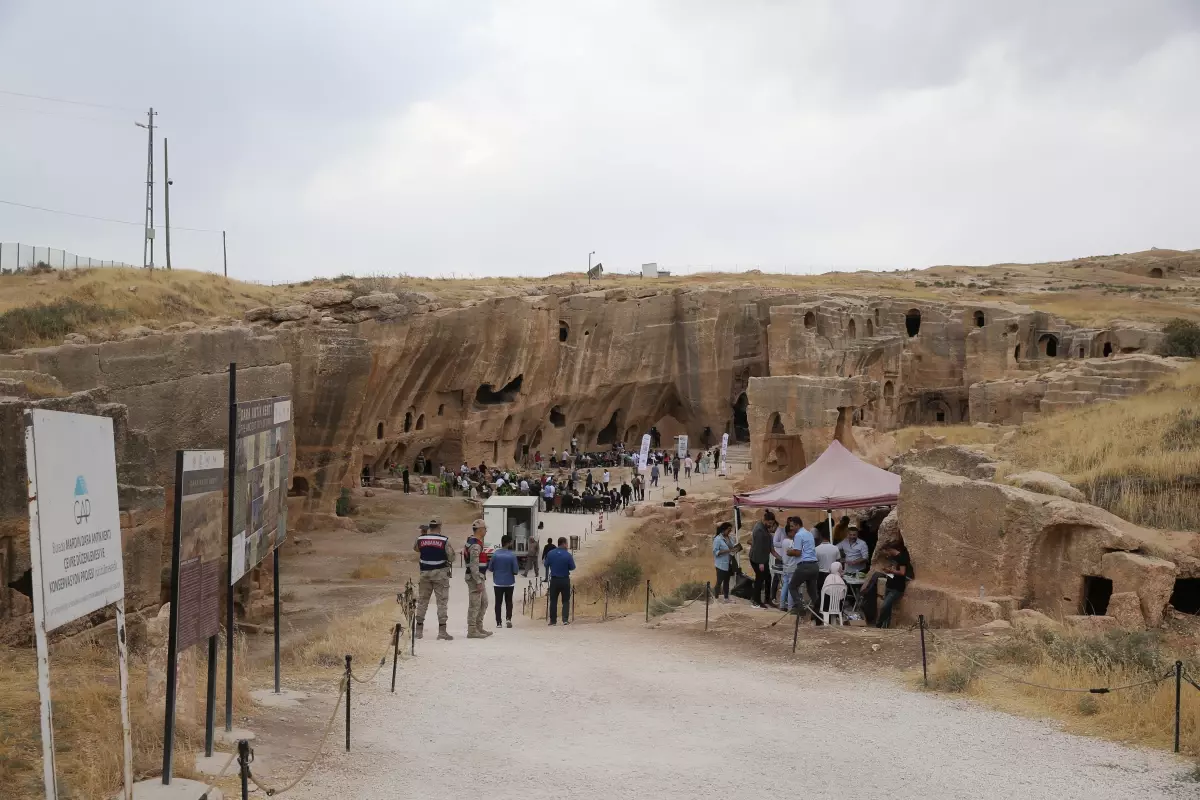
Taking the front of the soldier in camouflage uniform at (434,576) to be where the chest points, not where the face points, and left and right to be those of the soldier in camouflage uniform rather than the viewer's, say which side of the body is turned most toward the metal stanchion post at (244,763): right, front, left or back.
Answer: back

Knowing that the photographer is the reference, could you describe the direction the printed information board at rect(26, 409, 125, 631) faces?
facing the viewer and to the right of the viewer

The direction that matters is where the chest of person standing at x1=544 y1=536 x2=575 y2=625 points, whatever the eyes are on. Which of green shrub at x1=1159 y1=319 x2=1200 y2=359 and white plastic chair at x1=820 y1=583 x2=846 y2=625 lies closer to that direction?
the green shrub

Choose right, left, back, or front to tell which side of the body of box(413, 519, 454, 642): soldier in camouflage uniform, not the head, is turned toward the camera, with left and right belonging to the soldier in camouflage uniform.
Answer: back

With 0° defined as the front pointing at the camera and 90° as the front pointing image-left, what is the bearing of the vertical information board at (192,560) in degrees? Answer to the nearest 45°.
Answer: approximately 315°

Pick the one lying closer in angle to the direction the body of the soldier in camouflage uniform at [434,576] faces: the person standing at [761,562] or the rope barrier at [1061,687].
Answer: the person standing

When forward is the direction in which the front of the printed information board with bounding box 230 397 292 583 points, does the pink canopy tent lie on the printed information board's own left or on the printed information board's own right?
on the printed information board's own left

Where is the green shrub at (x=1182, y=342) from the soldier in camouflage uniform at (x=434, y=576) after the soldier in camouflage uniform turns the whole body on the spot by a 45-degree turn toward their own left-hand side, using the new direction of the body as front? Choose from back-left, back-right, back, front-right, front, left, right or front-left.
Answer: right

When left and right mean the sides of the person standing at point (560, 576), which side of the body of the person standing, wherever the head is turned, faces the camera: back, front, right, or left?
back

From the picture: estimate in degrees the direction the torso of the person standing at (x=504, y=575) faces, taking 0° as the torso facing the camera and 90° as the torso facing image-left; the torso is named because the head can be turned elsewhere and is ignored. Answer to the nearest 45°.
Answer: approximately 180°

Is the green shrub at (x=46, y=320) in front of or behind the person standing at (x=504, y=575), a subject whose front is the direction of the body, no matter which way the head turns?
in front
